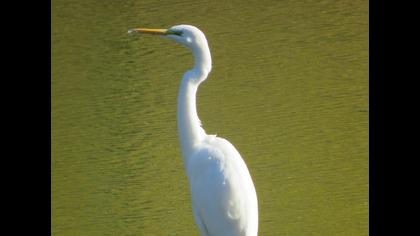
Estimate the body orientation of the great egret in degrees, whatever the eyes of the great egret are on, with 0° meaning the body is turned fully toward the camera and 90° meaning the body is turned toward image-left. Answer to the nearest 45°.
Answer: approximately 90°
